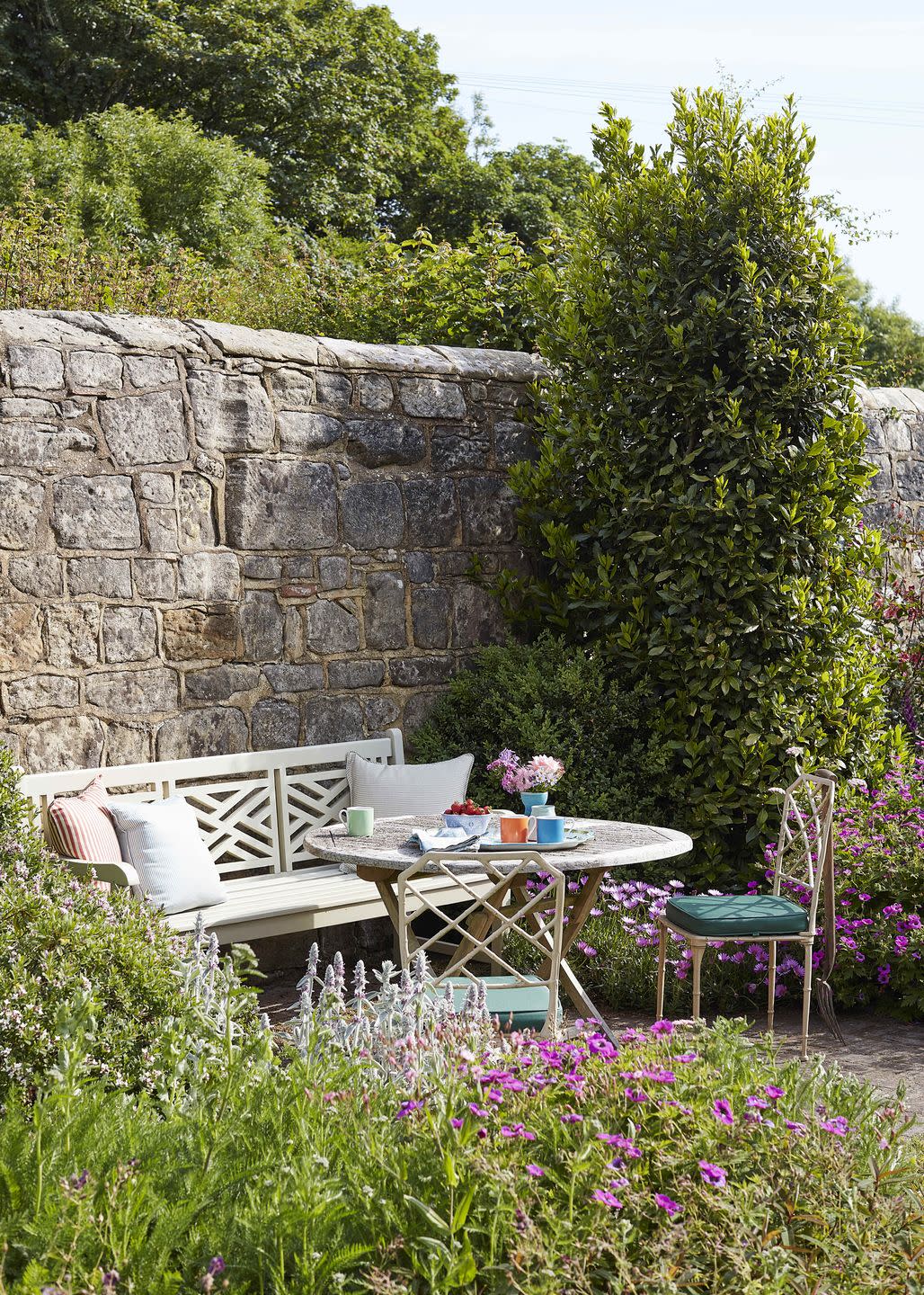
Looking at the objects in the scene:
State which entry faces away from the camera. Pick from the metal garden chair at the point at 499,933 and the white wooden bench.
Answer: the metal garden chair

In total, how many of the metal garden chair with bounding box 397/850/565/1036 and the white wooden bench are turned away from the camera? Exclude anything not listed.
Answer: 1

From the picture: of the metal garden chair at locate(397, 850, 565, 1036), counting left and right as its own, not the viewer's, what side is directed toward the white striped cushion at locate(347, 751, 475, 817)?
front

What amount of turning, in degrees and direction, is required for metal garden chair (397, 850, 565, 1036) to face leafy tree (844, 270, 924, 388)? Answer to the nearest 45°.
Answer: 0° — it already faces it

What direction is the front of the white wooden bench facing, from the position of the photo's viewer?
facing the viewer and to the right of the viewer

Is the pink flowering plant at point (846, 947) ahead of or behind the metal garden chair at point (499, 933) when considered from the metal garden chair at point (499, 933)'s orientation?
ahead

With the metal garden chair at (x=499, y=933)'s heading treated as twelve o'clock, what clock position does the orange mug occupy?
The orange mug is roughly at 12 o'clock from the metal garden chair.

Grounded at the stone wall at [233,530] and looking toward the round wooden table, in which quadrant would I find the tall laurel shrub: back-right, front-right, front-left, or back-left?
front-left

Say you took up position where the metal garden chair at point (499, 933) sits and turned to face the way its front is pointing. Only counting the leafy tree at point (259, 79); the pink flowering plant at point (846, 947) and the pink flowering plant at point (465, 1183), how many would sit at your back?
1

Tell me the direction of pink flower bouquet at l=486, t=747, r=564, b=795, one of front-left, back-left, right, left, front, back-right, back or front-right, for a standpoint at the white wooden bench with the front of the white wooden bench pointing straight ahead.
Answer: front

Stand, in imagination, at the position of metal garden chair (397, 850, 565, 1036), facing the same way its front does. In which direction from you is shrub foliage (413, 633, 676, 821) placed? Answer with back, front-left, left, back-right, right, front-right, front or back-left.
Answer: front

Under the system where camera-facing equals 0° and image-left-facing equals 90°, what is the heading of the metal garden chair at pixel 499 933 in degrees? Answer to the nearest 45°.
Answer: approximately 180°

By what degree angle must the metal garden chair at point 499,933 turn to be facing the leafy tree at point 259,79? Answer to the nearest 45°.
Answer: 0° — it already faces it
